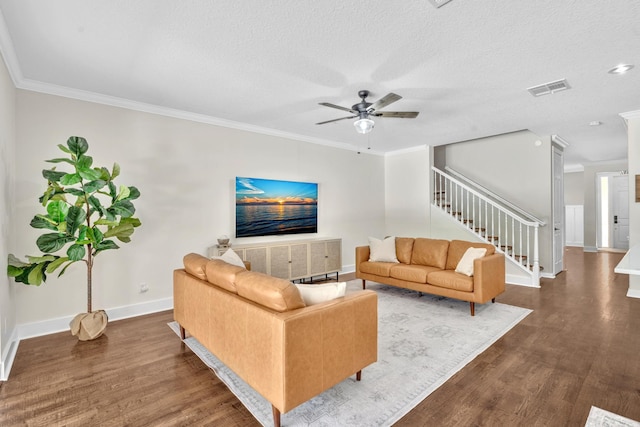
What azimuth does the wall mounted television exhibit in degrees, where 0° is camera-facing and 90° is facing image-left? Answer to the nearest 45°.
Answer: approximately 315°

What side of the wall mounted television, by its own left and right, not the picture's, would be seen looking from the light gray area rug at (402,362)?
front

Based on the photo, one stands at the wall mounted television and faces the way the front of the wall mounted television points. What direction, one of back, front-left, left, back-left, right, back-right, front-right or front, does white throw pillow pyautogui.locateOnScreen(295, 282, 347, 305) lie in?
front-right

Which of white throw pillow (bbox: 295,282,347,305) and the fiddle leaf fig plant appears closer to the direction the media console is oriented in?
the white throw pillow

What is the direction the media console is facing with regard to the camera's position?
facing the viewer and to the right of the viewer

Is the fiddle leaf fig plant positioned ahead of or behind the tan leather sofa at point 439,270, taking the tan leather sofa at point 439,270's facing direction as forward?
ahead

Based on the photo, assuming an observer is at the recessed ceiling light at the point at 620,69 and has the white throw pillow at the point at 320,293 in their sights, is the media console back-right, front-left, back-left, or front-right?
front-right

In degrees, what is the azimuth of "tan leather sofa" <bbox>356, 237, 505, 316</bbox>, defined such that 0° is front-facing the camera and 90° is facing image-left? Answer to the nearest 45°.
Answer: approximately 45°

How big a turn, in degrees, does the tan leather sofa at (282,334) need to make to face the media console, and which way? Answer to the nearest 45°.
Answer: approximately 45° to its left

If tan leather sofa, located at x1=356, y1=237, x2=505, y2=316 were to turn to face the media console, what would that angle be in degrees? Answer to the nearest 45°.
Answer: approximately 45° to its right

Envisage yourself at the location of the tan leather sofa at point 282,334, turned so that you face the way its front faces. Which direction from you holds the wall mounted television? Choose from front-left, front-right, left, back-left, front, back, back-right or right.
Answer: front-left

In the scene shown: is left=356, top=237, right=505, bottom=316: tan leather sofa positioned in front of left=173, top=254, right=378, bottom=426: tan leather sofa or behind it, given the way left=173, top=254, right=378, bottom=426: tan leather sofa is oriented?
in front
